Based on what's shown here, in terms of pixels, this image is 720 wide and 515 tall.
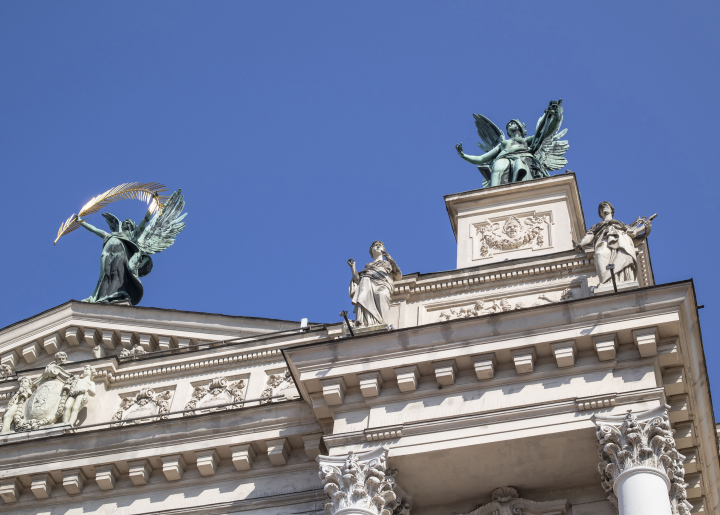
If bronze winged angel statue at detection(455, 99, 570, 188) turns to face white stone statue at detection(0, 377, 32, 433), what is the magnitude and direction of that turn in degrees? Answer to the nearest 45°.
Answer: approximately 45° to its right

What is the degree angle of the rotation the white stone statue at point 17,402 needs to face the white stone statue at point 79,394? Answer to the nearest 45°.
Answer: approximately 90° to its left

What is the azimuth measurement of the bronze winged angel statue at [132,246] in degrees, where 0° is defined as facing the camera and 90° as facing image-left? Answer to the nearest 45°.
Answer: approximately 45°

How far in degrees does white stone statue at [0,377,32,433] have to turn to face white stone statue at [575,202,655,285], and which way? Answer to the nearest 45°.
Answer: approximately 90° to its left

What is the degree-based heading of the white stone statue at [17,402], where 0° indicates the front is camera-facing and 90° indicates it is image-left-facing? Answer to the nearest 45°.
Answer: approximately 45°
